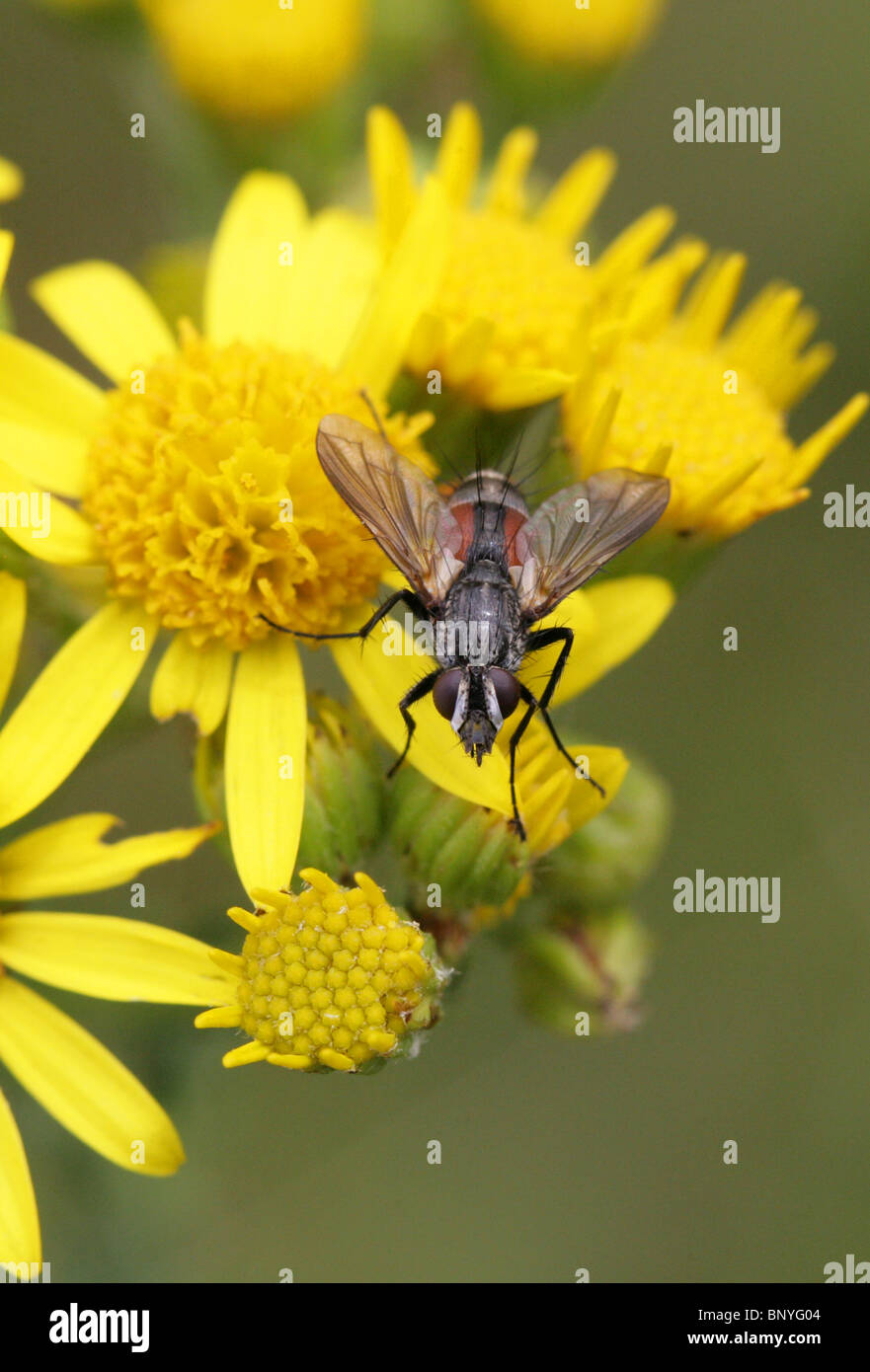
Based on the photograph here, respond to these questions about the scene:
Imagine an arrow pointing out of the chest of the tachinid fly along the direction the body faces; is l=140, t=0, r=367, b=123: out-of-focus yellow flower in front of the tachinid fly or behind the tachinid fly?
behind

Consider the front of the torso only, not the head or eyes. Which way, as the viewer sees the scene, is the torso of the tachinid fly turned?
toward the camera

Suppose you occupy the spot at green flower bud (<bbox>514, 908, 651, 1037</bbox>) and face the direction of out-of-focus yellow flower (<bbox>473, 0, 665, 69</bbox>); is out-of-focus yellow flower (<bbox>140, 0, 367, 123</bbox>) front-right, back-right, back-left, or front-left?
front-left
